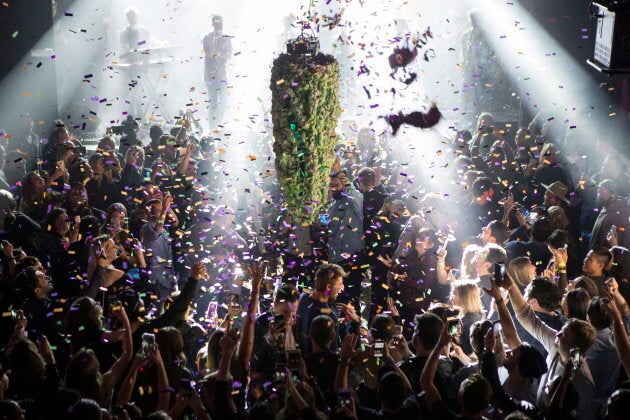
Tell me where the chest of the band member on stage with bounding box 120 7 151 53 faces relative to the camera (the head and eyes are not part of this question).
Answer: toward the camera

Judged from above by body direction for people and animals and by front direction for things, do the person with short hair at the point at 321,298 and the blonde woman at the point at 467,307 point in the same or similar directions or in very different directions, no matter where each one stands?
very different directions

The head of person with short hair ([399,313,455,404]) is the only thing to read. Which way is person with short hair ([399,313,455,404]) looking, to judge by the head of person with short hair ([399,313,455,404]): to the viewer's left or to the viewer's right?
to the viewer's left

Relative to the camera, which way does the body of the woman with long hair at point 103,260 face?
to the viewer's right

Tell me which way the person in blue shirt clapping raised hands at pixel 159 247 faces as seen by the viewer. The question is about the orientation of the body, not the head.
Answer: to the viewer's right

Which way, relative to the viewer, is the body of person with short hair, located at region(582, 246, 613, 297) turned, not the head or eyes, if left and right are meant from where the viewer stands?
facing to the left of the viewer

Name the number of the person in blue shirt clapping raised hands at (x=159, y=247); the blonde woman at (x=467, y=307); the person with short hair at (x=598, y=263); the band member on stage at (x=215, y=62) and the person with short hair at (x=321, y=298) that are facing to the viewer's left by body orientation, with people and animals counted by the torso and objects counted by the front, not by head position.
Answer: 2

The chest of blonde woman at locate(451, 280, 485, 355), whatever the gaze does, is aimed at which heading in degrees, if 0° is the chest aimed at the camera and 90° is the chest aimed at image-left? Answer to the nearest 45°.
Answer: approximately 90°

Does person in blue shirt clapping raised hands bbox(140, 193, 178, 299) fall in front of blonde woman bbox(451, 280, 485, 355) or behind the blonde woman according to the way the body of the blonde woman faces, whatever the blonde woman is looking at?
in front

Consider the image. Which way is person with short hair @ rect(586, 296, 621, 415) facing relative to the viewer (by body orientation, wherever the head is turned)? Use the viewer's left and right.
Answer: facing away from the viewer and to the left of the viewer

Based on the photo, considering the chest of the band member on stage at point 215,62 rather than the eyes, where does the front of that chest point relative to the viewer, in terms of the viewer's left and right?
facing the viewer

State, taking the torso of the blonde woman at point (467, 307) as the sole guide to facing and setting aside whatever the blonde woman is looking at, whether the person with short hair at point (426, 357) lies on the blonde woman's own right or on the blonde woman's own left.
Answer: on the blonde woman's own left
